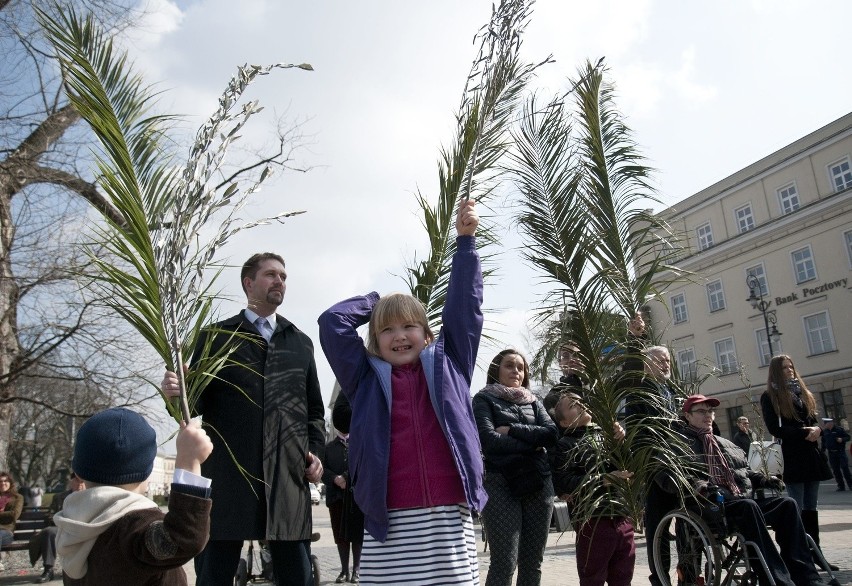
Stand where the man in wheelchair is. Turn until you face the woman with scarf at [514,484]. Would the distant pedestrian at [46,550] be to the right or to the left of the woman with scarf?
right

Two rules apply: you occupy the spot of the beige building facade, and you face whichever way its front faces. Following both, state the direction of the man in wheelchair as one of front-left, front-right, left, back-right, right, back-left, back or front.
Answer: front-left

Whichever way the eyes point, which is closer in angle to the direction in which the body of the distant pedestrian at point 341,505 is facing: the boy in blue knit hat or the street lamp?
the boy in blue knit hat

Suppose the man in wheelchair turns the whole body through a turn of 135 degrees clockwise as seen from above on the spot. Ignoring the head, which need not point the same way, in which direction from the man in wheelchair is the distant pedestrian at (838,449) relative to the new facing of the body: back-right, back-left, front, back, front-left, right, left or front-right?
right

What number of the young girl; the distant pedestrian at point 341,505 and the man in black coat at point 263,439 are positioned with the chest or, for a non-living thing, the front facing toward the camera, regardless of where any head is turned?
3

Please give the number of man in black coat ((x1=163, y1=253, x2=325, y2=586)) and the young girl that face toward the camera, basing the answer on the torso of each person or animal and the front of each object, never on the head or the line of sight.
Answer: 2

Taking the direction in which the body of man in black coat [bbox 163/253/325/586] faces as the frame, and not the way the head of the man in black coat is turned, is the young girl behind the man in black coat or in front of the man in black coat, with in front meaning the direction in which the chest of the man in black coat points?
in front

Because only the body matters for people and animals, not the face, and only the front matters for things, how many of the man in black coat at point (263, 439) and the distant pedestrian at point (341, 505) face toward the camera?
2

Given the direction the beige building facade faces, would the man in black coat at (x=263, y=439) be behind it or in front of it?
in front

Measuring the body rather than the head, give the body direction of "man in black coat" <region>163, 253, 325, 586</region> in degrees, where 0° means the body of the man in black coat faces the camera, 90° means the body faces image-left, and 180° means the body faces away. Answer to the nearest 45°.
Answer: approximately 0°

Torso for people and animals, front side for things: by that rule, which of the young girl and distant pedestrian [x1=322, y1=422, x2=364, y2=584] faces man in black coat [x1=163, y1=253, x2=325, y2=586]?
the distant pedestrian

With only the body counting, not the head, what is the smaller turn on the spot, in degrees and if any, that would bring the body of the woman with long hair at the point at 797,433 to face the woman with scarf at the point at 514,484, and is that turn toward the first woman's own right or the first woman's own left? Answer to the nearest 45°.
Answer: approximately 90° to the first woman's own right

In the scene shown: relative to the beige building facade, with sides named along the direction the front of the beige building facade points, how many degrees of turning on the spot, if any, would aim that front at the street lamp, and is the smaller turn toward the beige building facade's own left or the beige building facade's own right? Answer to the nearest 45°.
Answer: approximately 45° to the beige building facade's own left

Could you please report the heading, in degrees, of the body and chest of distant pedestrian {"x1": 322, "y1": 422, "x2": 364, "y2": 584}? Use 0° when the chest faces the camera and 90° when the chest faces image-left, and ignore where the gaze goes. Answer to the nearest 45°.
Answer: approximately 0°
